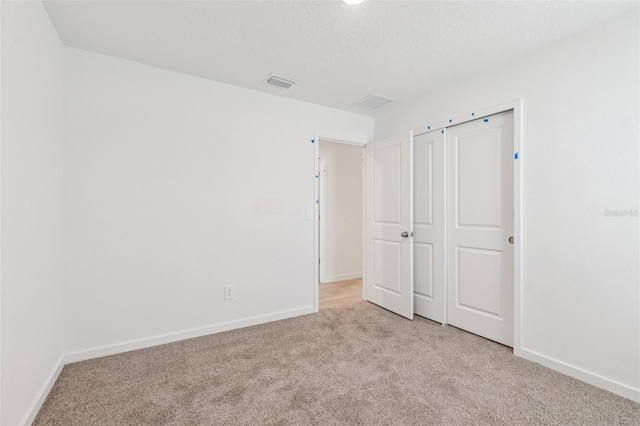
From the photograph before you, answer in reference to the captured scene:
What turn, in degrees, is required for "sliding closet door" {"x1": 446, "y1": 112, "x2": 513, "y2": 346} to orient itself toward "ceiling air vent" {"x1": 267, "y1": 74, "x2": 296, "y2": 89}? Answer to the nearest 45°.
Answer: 0° — it already faces it

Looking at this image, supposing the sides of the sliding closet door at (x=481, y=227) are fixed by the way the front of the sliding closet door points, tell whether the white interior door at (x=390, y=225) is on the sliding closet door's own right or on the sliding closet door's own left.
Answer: on the sliding closet door's own right

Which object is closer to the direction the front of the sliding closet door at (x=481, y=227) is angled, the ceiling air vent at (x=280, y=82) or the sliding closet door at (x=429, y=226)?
the ceiling air vent

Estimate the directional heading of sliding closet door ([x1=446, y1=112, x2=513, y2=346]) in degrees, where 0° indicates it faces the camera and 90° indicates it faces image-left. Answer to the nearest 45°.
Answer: approximately 45°

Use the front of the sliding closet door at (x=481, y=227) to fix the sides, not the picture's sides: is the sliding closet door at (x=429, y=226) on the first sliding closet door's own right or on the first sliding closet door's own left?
on the first sliding closet door's own right
